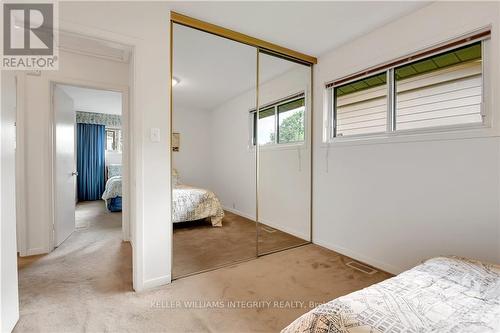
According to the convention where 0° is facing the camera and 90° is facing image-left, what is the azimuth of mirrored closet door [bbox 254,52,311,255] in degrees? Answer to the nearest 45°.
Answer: approximately 315°

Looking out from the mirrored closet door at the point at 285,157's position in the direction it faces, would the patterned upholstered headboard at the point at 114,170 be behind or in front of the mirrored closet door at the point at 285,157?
behind

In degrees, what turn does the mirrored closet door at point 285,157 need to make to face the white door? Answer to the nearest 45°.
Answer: approximately 135° to its right

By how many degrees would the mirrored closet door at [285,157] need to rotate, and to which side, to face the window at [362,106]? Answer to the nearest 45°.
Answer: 0° — it already faces it

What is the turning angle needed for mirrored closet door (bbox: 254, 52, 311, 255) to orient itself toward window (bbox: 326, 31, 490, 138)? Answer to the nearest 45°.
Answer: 0° — it already faces it

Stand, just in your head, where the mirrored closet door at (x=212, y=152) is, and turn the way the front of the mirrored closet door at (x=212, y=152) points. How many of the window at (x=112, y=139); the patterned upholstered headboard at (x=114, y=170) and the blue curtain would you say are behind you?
3

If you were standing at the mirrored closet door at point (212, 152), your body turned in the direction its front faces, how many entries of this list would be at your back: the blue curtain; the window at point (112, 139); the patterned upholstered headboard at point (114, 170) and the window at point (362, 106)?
3

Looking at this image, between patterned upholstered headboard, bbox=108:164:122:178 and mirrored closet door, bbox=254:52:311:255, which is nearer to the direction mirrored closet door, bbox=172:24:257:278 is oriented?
the mirrored closet door

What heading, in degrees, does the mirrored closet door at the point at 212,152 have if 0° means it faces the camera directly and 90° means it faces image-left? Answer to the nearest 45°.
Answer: approximately 315°

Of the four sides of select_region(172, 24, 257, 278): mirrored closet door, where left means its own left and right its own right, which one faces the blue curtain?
back

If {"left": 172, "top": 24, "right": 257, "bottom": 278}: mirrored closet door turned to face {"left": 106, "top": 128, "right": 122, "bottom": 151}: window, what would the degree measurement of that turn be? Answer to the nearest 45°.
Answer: approximately 180°
